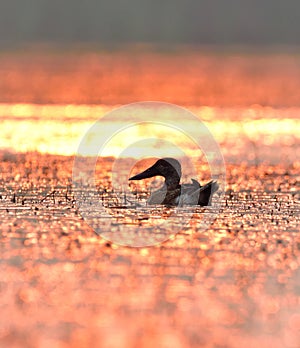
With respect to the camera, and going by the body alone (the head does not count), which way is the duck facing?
to the viewer's left
